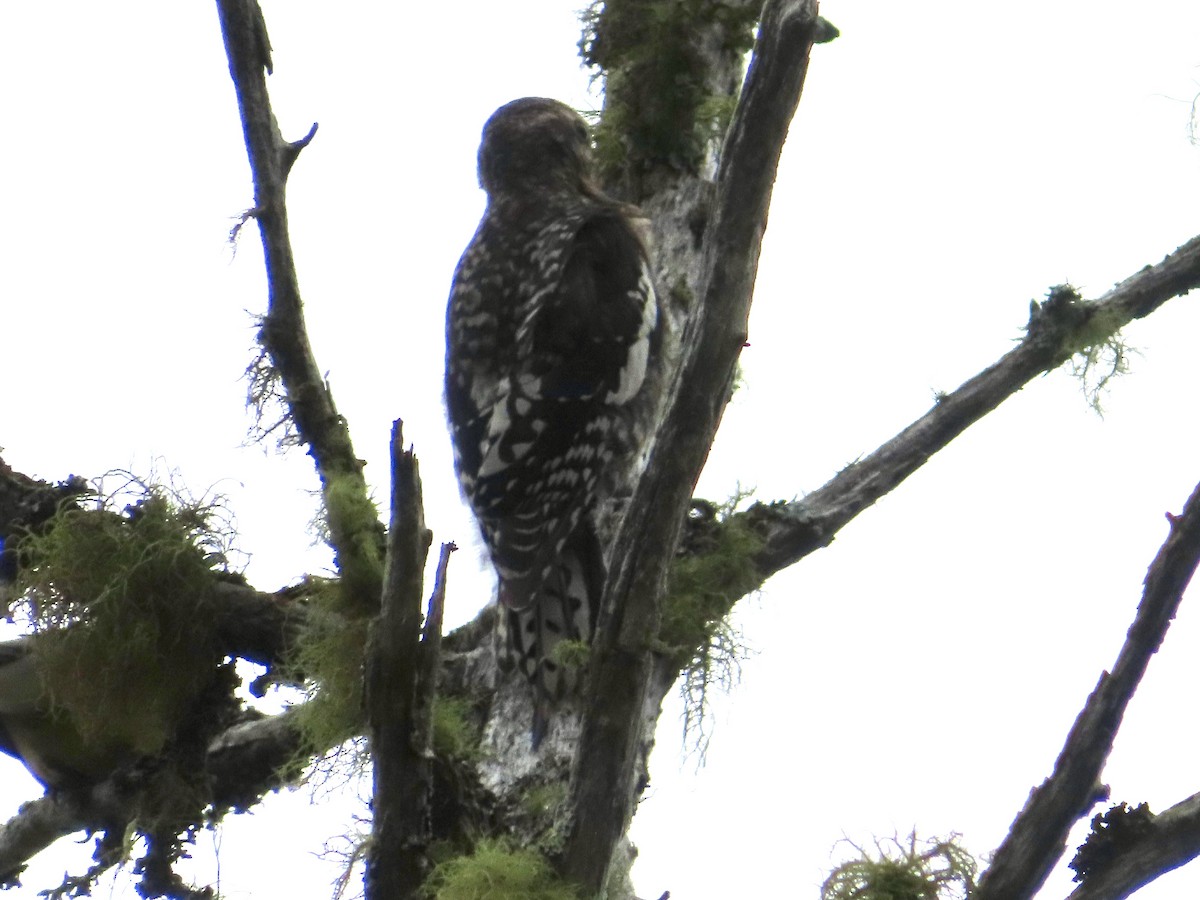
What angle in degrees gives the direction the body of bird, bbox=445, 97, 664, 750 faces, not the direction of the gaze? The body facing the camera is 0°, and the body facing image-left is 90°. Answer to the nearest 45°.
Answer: approximately 225°
